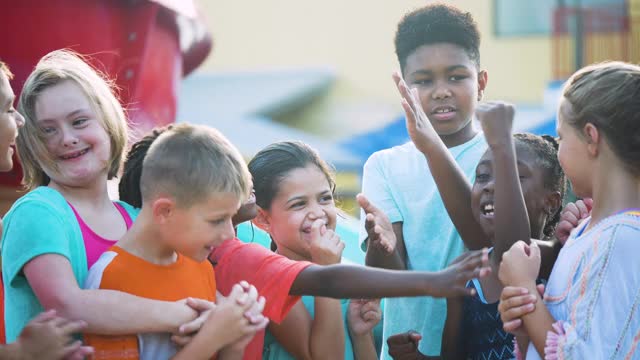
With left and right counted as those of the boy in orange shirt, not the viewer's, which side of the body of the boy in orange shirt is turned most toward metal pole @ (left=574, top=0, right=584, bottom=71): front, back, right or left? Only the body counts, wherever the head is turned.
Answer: left

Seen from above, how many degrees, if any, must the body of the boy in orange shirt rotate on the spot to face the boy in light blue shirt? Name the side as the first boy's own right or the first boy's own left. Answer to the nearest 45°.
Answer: approximately 90° to the first boy's own left

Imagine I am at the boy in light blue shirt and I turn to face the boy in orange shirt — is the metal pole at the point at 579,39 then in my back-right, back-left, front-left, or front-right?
back-right

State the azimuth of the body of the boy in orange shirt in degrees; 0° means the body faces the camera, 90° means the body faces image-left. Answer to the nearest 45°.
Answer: approximately 315°
